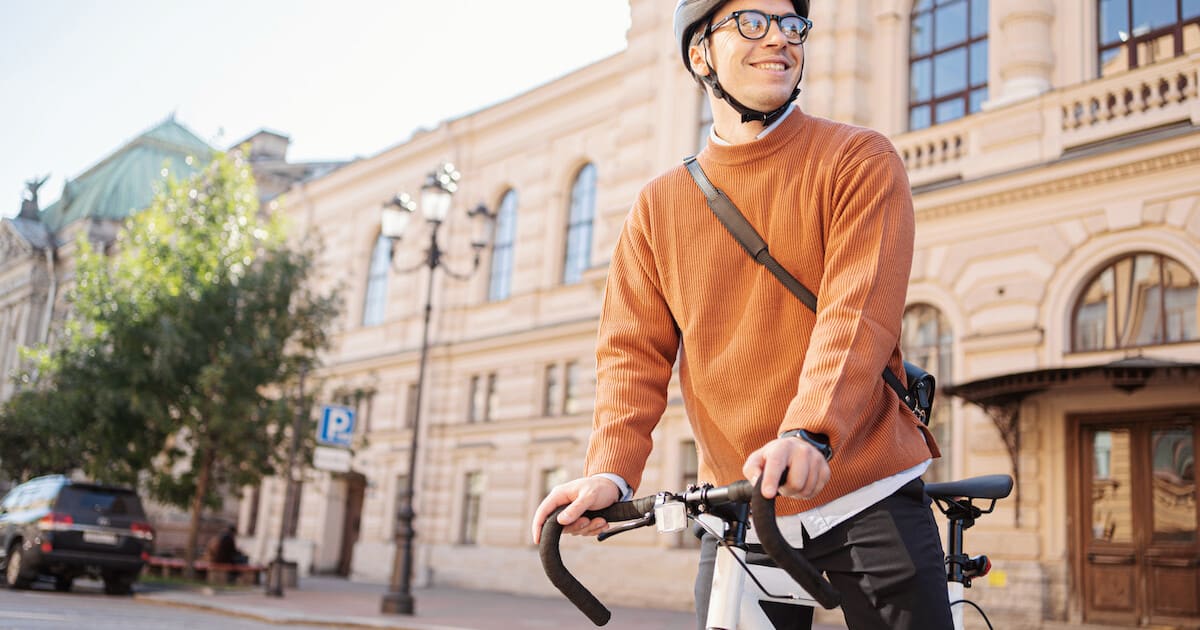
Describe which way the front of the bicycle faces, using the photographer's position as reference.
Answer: facing the viewer and to the left of the viewer

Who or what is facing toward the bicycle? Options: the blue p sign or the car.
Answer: the blue p sign

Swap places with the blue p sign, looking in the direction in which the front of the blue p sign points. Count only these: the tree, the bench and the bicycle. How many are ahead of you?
1

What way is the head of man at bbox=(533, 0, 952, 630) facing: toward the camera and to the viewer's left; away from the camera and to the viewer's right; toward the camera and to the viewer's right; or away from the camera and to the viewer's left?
toward the camera and to the viewer's right

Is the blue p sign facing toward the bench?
no

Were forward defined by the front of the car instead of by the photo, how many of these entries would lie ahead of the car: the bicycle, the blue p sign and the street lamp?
0

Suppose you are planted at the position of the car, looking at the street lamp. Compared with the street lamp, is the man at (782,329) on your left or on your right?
right

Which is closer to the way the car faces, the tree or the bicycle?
the tree

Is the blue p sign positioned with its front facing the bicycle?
yes

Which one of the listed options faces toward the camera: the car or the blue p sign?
the blue p sign

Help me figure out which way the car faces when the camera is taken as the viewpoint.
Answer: facing away from the viewer and to the left of the viewer

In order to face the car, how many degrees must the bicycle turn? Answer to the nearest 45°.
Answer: approximately 90° to its right

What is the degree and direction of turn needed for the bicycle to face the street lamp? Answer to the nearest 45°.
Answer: approximately 135° to its right

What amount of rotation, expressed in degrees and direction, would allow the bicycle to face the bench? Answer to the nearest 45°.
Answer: approximately 90° to its right

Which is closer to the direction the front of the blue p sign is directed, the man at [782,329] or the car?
the man

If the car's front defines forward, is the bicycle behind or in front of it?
behind

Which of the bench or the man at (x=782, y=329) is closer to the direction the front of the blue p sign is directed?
the man

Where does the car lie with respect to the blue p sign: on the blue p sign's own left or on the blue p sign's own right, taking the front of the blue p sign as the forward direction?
on the blue p sign's own right

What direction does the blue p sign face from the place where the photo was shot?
facing the viewer

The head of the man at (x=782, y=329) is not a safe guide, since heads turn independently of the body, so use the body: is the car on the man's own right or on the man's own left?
on the man's own right
